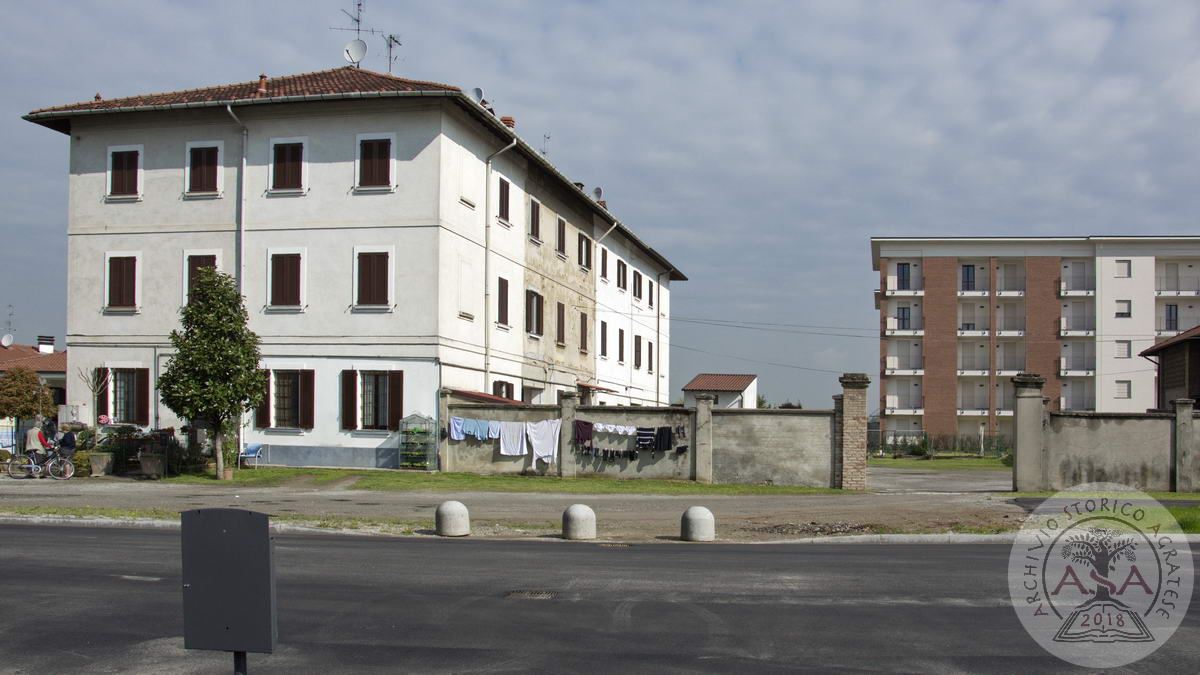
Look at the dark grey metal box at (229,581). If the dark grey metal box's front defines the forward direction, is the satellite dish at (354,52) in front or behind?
behind

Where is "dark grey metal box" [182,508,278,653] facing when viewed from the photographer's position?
facing away from the viewer

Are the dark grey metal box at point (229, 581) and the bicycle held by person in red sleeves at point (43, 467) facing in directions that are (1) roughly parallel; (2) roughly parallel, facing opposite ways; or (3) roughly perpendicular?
roughly perpendicular
